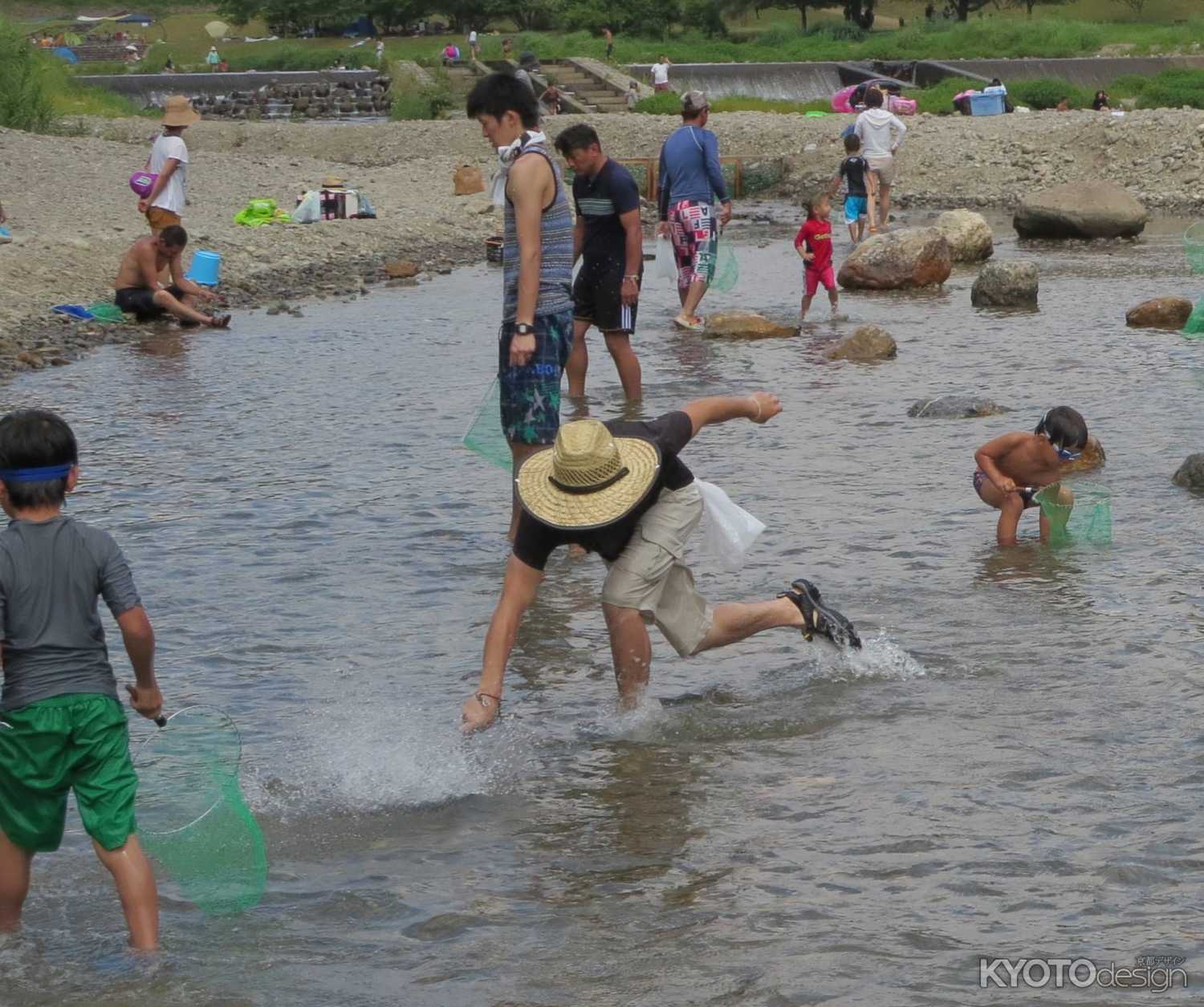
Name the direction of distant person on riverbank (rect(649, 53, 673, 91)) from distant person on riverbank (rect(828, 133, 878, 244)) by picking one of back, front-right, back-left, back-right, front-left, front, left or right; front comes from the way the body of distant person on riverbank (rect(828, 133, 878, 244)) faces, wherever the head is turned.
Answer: front

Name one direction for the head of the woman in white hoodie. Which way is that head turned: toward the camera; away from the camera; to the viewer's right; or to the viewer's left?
away from the camera

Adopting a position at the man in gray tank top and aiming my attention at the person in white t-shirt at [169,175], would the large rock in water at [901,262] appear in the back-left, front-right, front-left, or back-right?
front-right

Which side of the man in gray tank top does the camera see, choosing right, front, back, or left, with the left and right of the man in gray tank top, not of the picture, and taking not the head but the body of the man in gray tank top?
left

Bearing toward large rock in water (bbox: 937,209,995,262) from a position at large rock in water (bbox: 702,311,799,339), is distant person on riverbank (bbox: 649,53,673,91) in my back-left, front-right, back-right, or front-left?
front-left

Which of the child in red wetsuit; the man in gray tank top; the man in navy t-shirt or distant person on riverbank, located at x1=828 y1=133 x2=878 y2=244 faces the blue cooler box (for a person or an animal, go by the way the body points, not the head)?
the distant person on riverbank

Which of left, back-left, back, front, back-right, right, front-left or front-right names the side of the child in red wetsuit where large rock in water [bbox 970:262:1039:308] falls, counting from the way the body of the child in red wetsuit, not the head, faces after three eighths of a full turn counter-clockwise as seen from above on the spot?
front-right

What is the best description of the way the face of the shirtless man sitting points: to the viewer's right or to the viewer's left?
to the viewer's right

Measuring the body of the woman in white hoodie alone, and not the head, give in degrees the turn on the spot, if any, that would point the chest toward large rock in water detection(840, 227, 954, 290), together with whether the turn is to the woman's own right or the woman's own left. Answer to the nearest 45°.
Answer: approximately 180°

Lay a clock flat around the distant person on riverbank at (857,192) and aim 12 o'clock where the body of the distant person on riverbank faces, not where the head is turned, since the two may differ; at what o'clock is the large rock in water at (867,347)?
The large rock in water is roughly at 6 o'clock from the distant person on riverbank.

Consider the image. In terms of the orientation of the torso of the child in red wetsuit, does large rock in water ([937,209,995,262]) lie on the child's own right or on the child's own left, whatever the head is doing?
on the child's own left

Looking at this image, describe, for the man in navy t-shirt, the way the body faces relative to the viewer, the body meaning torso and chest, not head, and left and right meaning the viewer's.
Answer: facing the viewer and to the left of the viewer

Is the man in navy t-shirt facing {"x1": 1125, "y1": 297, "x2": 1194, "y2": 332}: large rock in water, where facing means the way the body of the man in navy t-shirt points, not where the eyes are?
no

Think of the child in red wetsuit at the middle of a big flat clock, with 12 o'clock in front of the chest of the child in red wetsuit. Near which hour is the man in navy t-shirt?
The man in navy t-shirt is roughly at 2 o'clock from the child in red wetsuit.

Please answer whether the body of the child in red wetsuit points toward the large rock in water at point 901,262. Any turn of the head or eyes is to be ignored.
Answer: no

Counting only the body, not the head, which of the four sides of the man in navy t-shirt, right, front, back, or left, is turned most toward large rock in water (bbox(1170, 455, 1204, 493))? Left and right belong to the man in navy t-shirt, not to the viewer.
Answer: left

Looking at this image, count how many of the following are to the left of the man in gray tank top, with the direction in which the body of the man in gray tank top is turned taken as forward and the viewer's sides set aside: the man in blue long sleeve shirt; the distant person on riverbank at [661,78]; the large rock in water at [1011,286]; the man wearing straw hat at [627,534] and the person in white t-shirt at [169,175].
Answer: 1

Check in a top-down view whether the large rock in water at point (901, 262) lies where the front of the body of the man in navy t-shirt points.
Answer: no

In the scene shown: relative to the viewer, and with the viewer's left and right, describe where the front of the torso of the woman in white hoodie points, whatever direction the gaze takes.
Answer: facing away from the viewer
